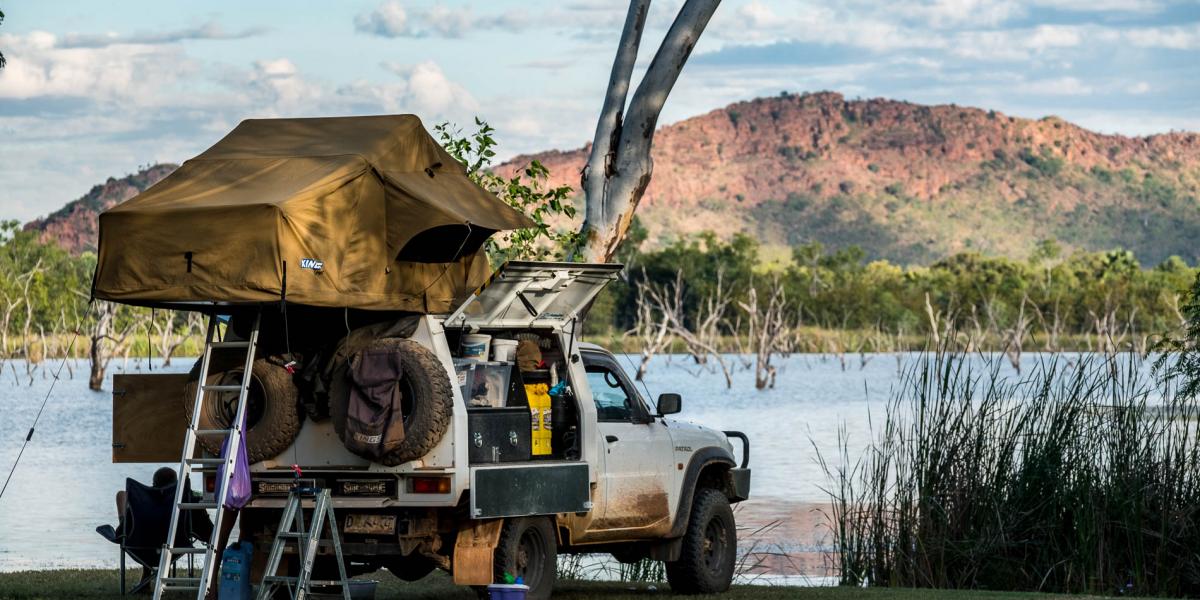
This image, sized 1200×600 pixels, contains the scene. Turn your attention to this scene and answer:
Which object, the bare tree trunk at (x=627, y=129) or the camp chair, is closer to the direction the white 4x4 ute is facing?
the bare tree trunk

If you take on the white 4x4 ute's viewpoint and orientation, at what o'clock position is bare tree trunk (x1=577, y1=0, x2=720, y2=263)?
The bare tree trunk is roughly at 11 o'clock from the white 4x4 ute.

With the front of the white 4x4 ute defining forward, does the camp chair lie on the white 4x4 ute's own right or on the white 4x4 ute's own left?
on the white 4x4 ute's own left

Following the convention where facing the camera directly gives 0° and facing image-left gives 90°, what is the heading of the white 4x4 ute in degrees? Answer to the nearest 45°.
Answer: approximately 225°

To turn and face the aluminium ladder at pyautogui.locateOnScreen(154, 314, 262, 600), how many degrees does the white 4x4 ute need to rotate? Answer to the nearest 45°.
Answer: approximately 135° to its left
